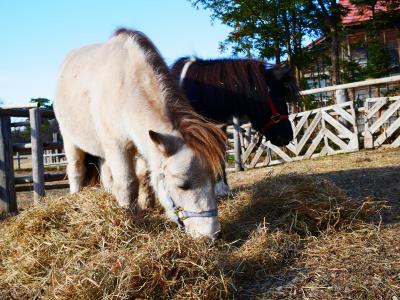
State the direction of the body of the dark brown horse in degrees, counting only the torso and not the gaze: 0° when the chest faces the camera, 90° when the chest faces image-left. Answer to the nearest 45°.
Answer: approximately 270°

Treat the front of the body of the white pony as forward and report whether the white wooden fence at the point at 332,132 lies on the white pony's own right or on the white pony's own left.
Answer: on the white pony's own left

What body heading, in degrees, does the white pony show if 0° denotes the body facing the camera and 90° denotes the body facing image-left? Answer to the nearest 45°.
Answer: approximately 315°

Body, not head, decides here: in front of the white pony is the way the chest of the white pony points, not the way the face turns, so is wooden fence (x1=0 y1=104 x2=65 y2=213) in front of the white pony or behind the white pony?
behind

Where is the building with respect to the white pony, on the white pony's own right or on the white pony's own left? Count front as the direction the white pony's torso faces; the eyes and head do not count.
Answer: on the white pony's own left

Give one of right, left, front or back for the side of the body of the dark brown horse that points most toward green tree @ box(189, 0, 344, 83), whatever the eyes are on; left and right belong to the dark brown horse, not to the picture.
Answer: left

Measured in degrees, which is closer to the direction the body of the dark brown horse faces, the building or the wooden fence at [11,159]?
the building

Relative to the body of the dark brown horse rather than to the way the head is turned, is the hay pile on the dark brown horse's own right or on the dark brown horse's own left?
on the dark brown horse's own right

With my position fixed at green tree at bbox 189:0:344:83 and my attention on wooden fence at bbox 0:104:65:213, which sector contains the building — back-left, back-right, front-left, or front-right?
back-left

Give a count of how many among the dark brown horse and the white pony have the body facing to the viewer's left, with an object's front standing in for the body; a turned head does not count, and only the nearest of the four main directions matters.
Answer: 0
